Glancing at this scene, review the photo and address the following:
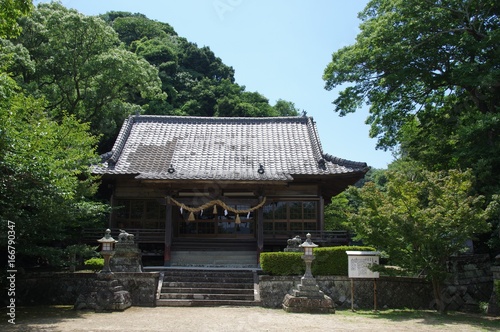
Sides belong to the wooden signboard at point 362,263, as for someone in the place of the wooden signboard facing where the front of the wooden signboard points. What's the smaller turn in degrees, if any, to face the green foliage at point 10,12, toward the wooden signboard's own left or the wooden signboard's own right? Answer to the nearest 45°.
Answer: approximately 45° to the wooden signboard's own right

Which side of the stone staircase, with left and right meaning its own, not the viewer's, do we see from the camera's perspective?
front

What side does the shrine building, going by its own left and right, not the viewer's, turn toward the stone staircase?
front

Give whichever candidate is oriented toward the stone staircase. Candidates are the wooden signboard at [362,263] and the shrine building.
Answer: the shrine building

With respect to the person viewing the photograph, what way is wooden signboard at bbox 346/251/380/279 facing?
facing the viewer

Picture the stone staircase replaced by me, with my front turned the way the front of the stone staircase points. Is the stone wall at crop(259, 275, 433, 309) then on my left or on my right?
on my left

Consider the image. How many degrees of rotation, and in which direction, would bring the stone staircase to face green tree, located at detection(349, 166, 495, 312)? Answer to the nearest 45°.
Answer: approximately 45° to its left

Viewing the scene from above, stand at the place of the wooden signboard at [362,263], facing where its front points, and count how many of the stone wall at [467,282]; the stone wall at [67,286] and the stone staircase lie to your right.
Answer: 2

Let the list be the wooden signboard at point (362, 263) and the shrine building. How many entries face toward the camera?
2

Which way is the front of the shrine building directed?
toward the camera

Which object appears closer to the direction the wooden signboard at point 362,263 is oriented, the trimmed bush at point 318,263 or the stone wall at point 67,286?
the stone wall

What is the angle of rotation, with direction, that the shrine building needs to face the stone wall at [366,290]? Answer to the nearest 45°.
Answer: approximately 45° to its left
